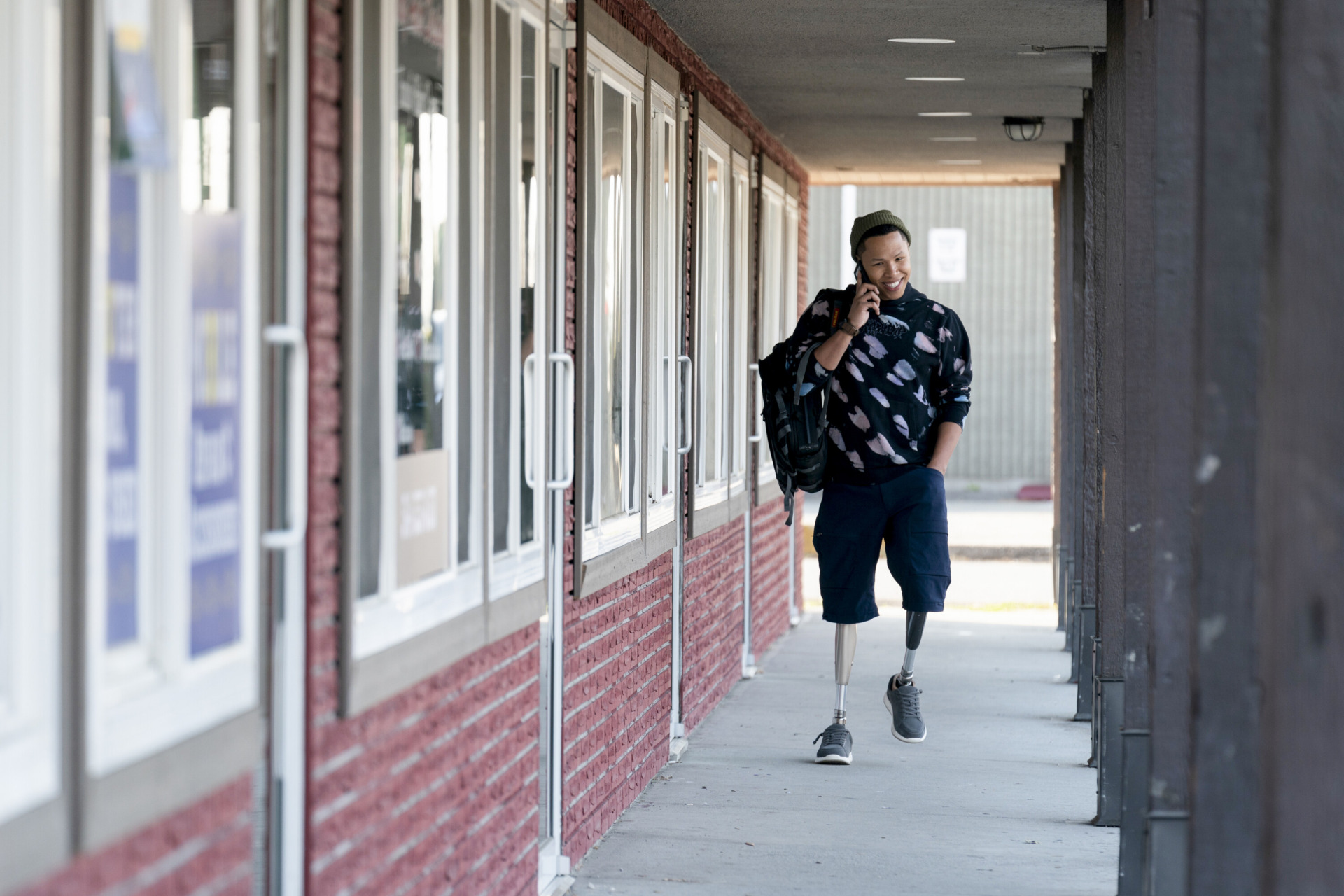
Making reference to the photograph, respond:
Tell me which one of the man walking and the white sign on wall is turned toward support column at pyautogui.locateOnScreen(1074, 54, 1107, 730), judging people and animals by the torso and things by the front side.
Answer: the white sign on wall

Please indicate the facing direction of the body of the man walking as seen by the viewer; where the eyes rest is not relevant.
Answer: toward the camera

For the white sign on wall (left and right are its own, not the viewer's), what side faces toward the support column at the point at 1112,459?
front

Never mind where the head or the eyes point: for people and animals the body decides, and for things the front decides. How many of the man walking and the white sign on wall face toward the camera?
2

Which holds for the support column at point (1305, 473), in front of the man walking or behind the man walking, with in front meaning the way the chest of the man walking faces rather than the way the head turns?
in front

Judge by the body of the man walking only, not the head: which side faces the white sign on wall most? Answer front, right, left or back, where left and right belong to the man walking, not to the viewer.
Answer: back

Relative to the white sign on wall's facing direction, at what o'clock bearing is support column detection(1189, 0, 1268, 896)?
The support column is roughly at 12 o'clock from the white sign on wall.

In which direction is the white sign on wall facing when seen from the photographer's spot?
facing the viewer

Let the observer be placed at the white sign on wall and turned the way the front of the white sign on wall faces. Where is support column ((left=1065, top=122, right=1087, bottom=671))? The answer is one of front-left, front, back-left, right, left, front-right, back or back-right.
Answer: front

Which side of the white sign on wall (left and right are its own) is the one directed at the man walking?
front

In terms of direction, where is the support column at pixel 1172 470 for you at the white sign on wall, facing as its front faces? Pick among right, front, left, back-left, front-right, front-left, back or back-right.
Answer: front

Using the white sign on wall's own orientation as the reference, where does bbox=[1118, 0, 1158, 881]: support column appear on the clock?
The support column is roughly at 12 o'clock from the white sign on wall.

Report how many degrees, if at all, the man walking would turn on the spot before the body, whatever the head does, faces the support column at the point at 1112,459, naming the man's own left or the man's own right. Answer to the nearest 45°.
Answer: approximately 45° to the man's own left
